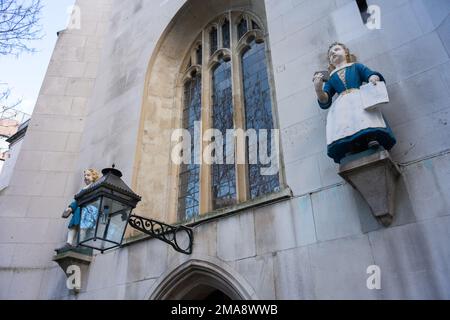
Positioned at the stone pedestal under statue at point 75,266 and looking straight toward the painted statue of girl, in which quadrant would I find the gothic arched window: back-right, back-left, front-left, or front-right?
front-left

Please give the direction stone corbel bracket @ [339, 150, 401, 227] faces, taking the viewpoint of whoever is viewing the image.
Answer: facing the viewer and to the left of the viewer

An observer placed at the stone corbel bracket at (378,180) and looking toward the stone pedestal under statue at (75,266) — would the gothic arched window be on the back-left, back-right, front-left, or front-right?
front-right

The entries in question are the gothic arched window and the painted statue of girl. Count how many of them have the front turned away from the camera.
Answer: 0

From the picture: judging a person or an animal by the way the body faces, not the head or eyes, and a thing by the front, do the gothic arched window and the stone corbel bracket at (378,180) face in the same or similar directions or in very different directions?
same or similar directions

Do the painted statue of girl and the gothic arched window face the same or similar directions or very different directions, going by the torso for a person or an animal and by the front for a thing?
same or similar directions

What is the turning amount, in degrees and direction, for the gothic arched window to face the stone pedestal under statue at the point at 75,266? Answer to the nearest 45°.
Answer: approximately 45° to its right

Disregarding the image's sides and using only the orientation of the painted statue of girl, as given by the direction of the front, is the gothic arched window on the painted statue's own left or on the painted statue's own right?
on the painted statue's own right

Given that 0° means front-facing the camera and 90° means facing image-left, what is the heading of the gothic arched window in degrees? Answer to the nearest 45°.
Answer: approximately 45°

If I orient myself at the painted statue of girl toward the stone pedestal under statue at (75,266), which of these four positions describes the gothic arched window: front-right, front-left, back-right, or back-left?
front-right

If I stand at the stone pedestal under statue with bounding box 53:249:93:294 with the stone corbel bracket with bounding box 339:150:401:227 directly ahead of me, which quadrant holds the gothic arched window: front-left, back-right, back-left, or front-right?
front-left

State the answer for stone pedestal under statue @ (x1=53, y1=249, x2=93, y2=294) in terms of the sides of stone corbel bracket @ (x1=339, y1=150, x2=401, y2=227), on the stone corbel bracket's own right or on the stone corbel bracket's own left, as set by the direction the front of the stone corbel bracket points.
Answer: on the stone corbel bracket's own right
